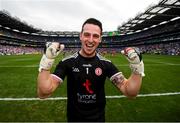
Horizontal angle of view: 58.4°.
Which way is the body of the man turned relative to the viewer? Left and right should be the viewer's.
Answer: facing the viewer
